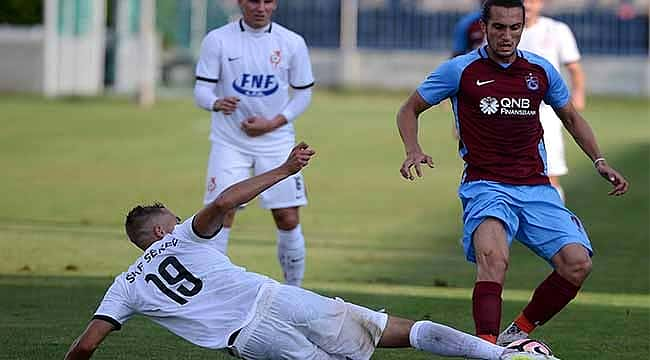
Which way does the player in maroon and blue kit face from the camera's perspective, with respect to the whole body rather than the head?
toward the camera

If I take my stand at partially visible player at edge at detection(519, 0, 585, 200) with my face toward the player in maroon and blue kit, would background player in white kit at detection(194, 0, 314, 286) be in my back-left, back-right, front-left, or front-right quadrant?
front-right

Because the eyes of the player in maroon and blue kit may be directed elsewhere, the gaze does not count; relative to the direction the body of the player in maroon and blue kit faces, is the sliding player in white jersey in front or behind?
in front

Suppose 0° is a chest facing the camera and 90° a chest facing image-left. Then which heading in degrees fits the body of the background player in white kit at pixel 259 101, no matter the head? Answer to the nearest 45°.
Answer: approximately 0°

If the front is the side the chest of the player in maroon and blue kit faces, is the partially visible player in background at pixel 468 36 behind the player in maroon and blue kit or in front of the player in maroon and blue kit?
behind

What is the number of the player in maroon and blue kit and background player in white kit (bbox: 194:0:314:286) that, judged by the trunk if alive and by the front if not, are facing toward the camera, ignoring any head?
2

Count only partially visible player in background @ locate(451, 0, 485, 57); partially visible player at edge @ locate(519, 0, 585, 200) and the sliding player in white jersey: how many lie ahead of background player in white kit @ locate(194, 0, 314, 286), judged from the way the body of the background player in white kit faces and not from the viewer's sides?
1

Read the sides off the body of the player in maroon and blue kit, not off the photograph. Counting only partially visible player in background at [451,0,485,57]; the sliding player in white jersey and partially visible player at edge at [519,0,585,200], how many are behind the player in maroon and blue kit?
2

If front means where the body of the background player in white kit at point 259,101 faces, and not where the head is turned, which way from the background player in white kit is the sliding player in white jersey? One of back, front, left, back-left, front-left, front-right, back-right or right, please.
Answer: front

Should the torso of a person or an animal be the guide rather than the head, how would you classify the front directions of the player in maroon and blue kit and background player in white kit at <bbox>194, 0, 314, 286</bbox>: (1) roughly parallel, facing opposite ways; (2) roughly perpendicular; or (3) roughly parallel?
roughly parallel
